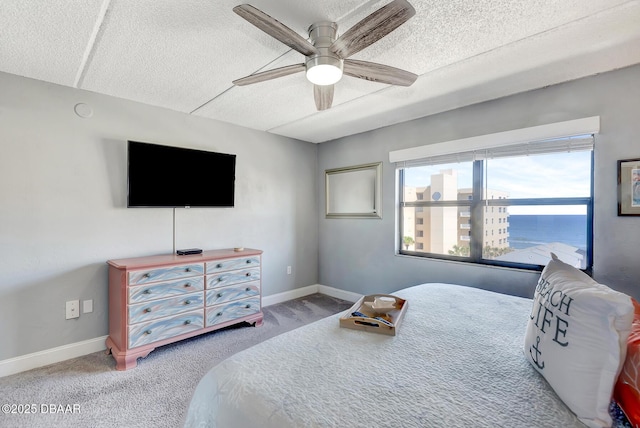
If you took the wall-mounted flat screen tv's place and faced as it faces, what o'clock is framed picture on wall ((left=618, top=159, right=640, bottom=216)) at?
The framed picture on wall is roughly at 12 o'clock from the wall-mounted flat screen tv.

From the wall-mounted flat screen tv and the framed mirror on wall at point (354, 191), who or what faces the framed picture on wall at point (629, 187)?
the wall-mounted flat screen tv

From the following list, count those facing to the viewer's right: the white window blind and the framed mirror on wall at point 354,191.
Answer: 0

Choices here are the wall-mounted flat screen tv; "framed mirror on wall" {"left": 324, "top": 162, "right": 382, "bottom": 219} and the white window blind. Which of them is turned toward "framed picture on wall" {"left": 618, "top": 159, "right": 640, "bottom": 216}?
the wall-mounted flat screen tv

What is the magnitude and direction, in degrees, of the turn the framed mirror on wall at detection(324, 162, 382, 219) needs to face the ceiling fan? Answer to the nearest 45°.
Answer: approximately 45° to its left

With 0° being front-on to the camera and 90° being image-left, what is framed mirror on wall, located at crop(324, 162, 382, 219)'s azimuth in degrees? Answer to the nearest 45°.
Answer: approximately 45°

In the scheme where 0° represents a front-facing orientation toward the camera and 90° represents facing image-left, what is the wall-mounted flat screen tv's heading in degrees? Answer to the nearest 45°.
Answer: approximately 315°

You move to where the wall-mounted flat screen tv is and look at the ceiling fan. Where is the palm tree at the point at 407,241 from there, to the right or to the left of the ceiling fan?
left

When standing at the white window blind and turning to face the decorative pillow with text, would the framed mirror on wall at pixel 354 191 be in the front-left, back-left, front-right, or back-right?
back-right

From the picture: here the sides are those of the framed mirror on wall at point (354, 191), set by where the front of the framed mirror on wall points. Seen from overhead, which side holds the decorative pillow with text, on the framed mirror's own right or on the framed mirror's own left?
on the framed mirror's own left

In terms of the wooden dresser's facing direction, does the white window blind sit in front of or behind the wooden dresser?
in front

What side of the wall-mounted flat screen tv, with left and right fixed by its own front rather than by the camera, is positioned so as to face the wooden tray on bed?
front

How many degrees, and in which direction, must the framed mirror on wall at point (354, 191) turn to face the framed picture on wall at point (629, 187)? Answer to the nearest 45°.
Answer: approximately 90° to its left
